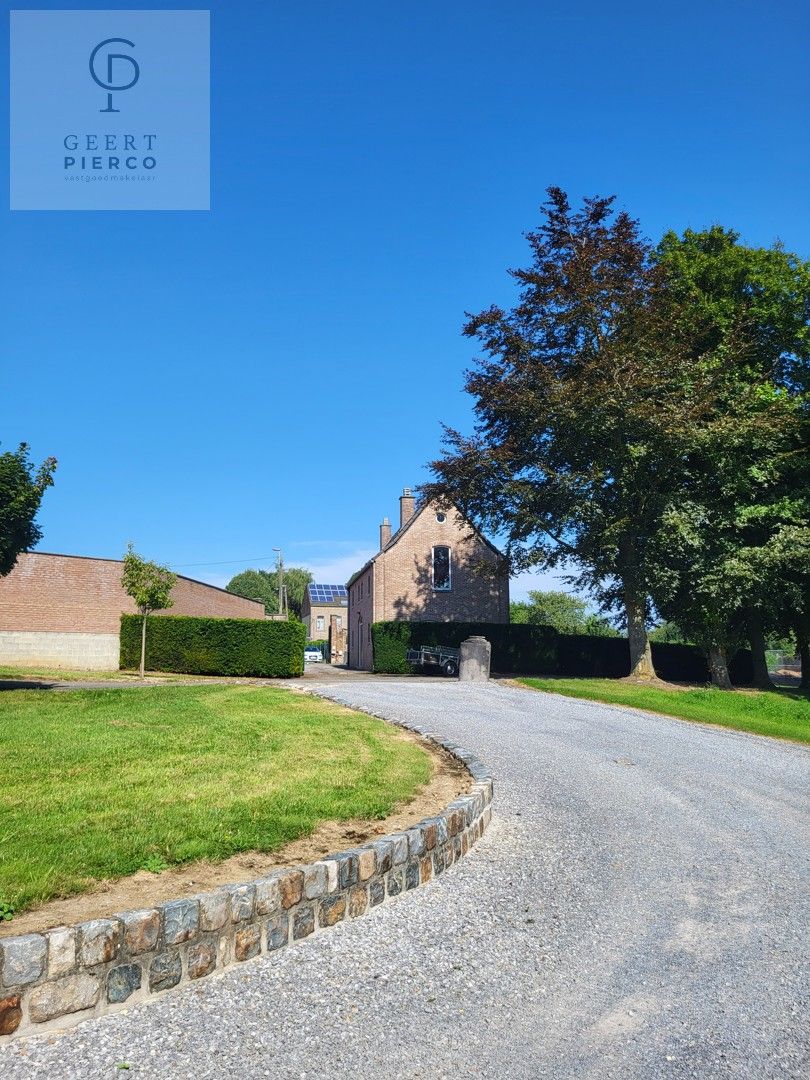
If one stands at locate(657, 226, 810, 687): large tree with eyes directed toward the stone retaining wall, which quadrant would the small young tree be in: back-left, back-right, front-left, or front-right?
front-right

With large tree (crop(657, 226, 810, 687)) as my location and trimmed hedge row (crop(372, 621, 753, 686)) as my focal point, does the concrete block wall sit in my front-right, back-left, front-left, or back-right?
front-left

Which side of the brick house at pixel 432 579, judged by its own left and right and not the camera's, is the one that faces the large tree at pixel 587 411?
left

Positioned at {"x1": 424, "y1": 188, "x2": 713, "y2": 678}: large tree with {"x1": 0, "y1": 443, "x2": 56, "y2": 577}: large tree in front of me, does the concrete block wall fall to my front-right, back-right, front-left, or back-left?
front-right

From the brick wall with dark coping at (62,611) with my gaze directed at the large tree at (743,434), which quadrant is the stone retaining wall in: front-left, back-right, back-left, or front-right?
front-right

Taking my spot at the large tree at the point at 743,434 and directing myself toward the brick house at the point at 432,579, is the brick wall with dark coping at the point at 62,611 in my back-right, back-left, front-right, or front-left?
front-left

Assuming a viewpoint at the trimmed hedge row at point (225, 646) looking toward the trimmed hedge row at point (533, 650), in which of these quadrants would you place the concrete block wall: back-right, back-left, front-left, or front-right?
back-left
